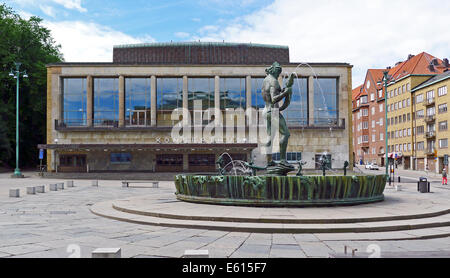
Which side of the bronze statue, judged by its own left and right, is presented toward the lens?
right

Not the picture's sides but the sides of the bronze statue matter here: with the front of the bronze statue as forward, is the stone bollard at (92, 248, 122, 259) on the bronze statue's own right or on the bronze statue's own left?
on the bronze statue's own right
